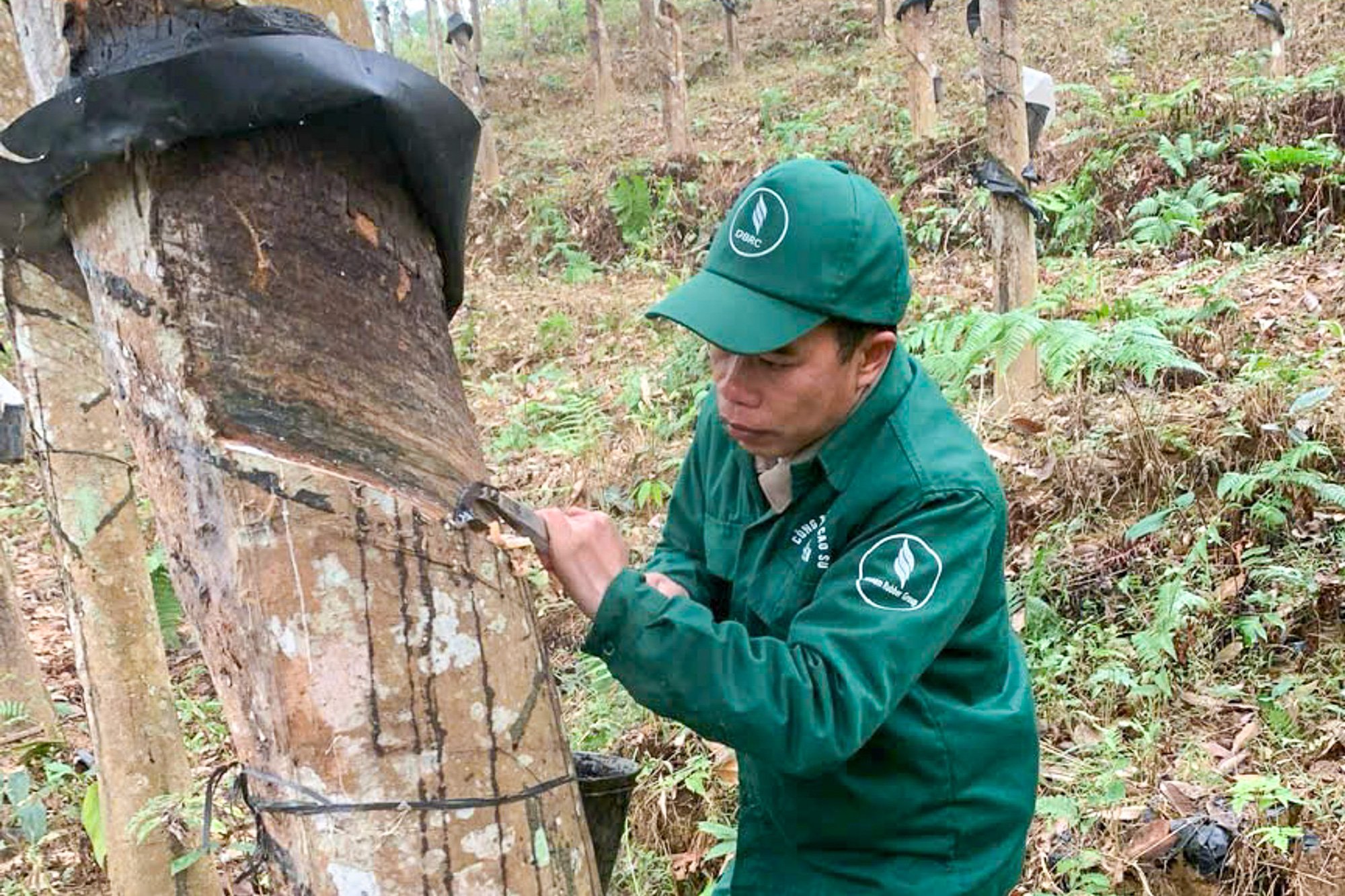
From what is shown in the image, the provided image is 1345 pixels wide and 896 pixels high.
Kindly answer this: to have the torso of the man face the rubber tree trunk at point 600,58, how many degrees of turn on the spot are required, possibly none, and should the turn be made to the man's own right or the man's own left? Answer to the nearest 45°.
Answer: approximately 135° to the man's own right

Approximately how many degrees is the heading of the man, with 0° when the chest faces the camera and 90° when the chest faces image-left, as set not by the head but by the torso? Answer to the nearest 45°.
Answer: approximately 45°

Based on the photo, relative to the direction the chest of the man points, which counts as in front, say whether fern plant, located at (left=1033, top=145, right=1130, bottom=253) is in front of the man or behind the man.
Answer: behind

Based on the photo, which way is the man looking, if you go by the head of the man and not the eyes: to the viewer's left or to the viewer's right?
to the viewer's left

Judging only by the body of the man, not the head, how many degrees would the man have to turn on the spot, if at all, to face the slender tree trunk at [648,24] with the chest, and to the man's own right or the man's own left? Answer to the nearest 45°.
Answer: approximately 135° to the man's own right

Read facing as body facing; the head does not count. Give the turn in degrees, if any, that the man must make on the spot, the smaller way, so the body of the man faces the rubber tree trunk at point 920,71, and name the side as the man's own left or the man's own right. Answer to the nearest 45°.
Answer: approximately 135° to the man's own right

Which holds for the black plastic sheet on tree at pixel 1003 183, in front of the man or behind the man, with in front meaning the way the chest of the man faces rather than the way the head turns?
behind

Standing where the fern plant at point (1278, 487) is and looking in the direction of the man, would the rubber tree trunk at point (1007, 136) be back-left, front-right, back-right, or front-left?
back-right

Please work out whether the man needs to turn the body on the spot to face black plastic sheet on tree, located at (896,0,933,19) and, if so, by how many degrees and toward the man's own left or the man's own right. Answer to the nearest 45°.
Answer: approximately 135° to the man's own right

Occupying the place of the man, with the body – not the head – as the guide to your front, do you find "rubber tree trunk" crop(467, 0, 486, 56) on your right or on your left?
on your right
